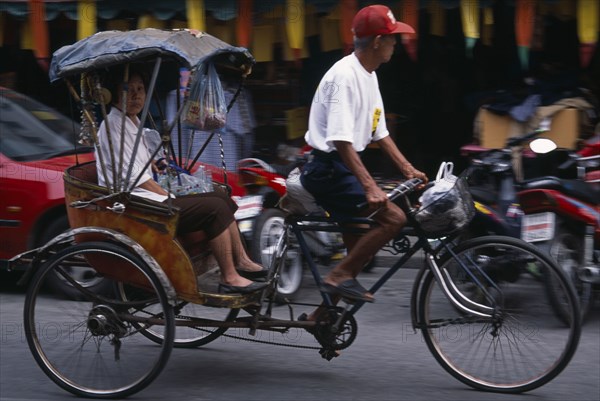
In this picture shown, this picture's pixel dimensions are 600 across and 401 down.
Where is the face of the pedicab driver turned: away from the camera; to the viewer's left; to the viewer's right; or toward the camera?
to the viewer's right

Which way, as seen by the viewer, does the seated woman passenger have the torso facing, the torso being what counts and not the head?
to the viewer's right

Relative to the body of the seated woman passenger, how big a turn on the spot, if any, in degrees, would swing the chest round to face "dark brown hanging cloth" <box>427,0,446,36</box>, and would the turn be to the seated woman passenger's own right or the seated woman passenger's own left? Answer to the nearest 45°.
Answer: approximately 45° to the seated woman passenger's own left

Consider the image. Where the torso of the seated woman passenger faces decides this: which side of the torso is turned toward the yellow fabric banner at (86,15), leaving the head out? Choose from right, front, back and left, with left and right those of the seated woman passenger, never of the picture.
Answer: left

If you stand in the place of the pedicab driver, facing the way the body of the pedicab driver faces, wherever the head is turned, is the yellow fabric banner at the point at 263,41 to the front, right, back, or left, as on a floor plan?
left

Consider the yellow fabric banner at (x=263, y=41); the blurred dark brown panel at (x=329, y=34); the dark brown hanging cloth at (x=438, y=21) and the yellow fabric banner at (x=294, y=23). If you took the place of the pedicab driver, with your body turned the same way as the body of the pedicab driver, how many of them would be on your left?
4

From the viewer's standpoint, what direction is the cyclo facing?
to the viewer's right

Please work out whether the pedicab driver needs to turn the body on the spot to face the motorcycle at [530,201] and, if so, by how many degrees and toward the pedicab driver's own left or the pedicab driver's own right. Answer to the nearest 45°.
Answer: approximately 45° to the pedicab driver's own left

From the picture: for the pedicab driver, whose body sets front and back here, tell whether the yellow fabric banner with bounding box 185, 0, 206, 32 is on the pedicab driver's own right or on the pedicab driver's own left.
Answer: on the pedicab driver's own left

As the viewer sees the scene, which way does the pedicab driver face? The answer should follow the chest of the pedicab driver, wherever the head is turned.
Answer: to the viewer's right

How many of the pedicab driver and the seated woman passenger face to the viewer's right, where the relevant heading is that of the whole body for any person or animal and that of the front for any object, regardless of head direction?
2
